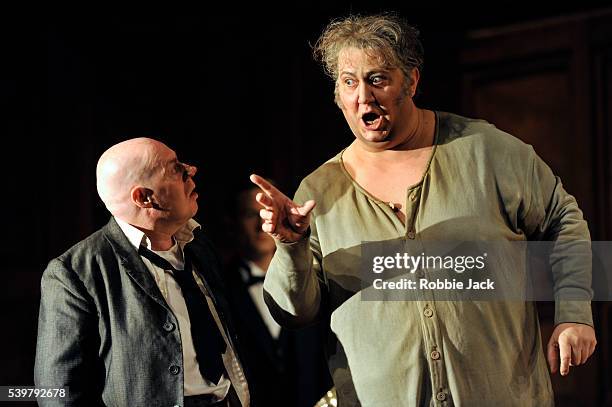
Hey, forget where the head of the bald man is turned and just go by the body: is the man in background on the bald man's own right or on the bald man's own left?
on the bald man's own left

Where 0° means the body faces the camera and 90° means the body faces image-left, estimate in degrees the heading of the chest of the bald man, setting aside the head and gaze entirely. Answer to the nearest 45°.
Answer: approximately 315°

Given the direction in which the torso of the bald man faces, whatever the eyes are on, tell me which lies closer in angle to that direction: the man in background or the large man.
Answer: the large man

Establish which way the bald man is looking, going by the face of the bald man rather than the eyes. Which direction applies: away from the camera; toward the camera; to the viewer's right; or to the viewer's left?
to the viewer's right

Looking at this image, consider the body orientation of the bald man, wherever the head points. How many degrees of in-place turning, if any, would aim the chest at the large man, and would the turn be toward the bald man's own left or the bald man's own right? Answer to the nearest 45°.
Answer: approximately 45° to the bald man's own left
